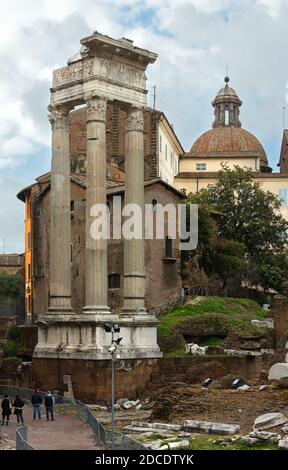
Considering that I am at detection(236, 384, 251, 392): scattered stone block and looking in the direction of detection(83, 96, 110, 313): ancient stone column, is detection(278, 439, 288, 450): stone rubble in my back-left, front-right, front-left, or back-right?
back-left

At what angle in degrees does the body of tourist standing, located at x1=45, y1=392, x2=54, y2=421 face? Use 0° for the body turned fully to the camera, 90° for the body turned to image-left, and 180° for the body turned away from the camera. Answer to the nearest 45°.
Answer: approximately 180°

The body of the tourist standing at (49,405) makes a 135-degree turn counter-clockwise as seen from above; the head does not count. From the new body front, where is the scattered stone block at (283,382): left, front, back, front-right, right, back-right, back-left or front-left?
back-left

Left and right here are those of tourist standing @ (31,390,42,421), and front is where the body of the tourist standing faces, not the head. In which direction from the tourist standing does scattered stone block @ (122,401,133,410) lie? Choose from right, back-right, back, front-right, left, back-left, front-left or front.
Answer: front-right

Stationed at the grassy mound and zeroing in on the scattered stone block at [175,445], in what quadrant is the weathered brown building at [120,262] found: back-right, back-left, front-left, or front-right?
back-right

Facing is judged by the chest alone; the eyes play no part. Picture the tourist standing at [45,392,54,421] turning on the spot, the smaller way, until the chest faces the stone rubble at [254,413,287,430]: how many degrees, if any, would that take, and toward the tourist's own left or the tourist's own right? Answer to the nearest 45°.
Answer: approximately 135° to the tourist's own right

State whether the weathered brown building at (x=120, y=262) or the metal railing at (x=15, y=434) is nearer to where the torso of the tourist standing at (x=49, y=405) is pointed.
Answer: the weathered brown building

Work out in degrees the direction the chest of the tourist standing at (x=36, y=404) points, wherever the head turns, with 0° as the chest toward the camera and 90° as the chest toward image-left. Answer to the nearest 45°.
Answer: approximately 180°

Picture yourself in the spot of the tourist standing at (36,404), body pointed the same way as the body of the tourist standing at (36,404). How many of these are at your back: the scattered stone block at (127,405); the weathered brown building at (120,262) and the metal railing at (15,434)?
1

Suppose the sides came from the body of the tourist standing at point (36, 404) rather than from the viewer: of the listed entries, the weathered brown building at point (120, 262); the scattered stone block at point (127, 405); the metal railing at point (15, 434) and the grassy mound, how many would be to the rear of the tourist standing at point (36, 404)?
1

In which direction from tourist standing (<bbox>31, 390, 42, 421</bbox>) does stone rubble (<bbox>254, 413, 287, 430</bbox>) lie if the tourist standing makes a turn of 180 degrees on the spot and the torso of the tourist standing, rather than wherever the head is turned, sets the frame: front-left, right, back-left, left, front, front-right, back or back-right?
front-left

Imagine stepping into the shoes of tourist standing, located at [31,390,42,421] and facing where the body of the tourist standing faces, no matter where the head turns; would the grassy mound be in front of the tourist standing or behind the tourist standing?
in front
